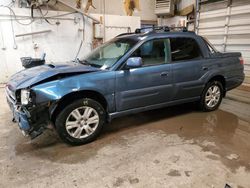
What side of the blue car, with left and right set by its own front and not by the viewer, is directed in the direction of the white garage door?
back

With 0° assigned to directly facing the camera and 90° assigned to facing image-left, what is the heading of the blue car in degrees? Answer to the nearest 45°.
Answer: approximately 45°
